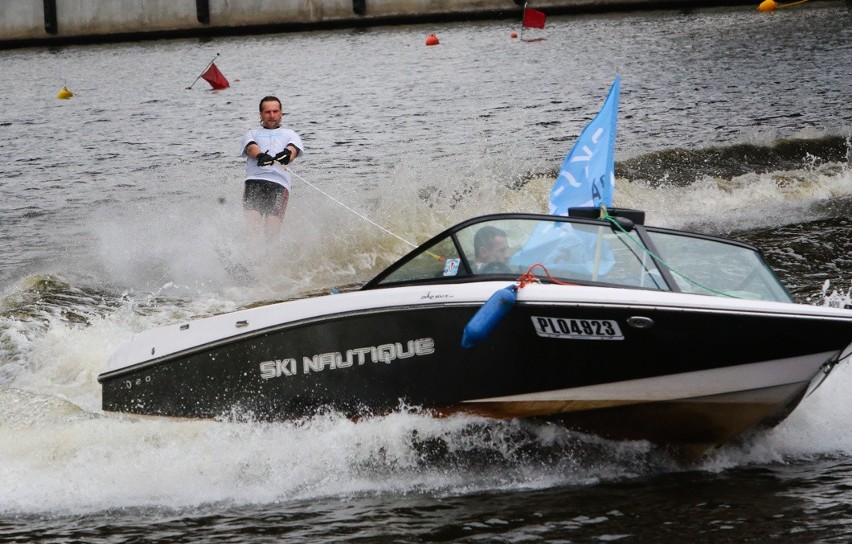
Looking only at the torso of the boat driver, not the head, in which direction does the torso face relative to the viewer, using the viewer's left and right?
facing to the right of the viewer
